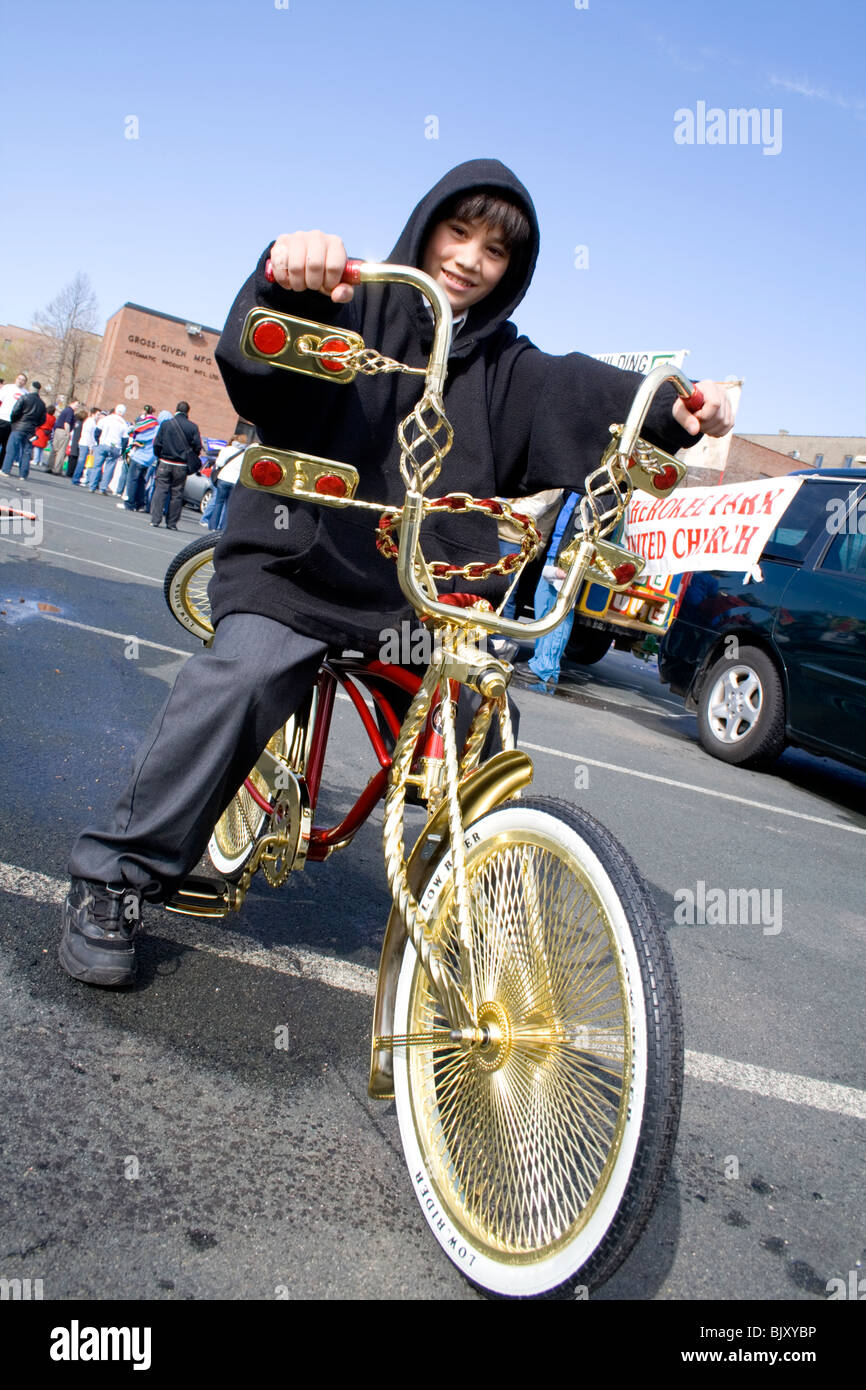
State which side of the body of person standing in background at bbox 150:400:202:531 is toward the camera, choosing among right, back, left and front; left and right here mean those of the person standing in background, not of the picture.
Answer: back

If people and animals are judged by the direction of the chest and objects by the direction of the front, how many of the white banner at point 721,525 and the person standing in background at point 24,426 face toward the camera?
1

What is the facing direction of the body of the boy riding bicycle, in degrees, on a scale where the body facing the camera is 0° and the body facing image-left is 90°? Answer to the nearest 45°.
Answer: approximately 315°

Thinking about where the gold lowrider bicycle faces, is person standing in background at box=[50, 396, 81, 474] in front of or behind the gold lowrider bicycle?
behind

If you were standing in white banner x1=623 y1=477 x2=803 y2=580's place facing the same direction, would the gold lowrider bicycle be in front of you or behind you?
in front

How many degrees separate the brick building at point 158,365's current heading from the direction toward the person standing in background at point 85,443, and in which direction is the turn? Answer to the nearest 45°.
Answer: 0° — it already faces them
